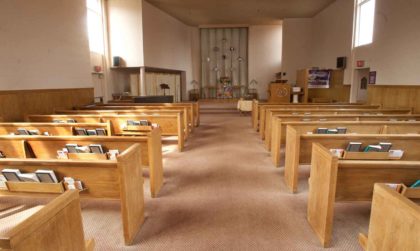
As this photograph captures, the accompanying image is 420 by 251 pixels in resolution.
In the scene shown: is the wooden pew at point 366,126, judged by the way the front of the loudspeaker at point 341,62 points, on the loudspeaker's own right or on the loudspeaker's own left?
on the loudspeaker's own left

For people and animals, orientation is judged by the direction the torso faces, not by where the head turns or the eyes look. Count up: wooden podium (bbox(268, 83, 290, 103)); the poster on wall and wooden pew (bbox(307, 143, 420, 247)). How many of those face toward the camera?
2

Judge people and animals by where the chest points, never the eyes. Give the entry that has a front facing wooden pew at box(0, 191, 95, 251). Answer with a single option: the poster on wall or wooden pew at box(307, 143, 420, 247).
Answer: the poster on wall

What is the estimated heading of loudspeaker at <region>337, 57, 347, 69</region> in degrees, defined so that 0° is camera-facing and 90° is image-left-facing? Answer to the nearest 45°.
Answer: approximately 45°

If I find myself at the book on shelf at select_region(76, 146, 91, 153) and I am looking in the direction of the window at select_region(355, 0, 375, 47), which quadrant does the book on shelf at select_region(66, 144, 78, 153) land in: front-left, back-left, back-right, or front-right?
back-left

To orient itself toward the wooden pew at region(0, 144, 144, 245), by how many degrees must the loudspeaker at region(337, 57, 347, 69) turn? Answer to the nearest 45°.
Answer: approximately 45° to its left

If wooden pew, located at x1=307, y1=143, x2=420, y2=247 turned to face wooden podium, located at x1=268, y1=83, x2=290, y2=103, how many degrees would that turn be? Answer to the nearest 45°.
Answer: approximately 45° to its right

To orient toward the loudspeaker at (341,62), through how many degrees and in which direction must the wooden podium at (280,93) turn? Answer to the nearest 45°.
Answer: approximately 90° to its left

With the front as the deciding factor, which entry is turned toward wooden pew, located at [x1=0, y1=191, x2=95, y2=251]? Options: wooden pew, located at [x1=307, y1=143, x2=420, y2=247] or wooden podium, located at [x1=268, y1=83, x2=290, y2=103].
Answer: the wooden podium

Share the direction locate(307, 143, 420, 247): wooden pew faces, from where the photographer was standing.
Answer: facing away from the viewer and to the left of the viewer
